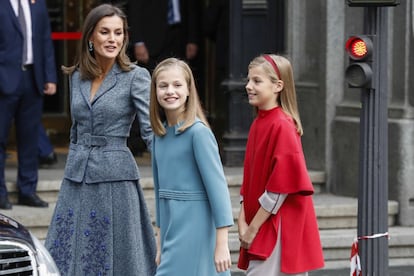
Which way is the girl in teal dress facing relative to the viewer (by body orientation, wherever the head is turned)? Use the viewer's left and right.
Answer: facing the viewer and to the left of the viewer

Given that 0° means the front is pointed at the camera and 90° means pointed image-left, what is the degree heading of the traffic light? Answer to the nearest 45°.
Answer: approximately 45°

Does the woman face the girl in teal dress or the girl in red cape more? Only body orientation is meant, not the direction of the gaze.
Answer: the girl in teal dress

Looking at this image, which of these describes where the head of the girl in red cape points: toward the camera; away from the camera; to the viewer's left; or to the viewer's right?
to the viewer's left

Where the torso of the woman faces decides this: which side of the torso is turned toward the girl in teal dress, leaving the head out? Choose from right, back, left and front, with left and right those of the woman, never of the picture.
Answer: left

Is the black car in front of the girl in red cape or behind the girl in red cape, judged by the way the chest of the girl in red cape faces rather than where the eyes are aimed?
in front

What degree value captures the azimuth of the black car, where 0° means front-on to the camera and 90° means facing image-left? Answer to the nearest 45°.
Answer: approximately 315°

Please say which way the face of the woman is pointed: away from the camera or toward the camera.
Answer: toward the camera

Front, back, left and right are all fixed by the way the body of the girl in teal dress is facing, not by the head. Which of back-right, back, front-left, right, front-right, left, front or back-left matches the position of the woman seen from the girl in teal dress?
right

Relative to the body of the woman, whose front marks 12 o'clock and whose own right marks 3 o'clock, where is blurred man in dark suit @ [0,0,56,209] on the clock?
The blurred man in dark suit is roughly at 4 o'clock from the woman.

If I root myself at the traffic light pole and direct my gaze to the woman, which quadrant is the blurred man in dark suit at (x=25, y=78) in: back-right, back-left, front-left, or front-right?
front-right
